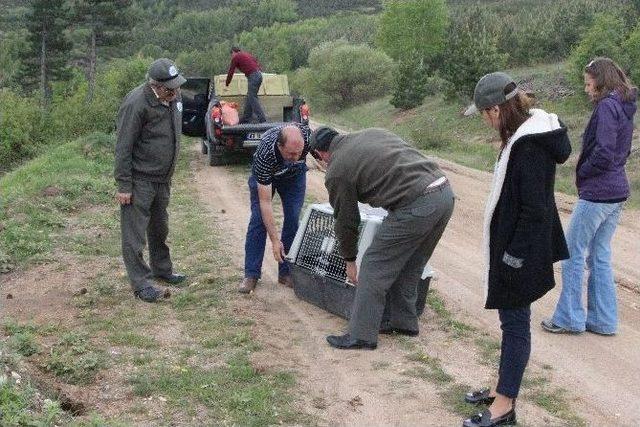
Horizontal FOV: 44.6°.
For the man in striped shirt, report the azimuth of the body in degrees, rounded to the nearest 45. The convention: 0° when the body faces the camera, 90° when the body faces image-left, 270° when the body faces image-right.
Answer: approximately 0°

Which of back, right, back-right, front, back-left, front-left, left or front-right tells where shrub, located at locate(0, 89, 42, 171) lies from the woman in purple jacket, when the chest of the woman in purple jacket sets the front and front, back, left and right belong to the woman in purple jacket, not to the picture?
front-right

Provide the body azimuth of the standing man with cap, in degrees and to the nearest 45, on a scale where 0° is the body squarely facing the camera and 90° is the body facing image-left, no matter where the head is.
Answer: approximately 315°

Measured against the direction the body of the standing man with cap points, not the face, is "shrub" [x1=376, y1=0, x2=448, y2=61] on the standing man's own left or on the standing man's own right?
on the standing man's own left

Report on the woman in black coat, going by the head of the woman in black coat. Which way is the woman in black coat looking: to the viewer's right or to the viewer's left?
to the viewer's left

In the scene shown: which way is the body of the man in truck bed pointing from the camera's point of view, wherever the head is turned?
to the viewer's left

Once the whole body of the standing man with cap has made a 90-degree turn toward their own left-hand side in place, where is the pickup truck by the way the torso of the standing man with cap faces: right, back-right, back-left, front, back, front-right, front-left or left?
front-left

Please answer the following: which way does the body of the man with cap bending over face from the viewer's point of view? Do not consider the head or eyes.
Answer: to the viewer's left

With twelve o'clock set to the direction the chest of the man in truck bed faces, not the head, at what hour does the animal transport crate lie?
The animal transport crate is roughly at 9 o'clock from the man in truck bed.

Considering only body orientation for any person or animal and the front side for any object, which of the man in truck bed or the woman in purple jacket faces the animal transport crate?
the woman in purple jacket

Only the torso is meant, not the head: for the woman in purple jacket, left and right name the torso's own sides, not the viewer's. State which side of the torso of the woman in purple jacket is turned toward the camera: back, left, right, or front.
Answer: left

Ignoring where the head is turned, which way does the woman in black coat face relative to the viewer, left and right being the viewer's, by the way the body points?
facing to the left of the viewer

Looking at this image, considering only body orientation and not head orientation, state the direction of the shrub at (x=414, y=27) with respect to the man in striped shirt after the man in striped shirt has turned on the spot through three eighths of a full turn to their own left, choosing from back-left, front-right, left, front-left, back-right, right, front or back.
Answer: front-left

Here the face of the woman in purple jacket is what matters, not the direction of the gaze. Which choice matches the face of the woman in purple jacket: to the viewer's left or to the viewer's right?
to the viewer's left

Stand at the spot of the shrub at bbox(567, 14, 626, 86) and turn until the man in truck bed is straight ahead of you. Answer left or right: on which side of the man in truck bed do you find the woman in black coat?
left
